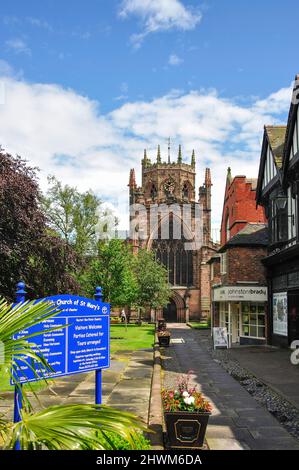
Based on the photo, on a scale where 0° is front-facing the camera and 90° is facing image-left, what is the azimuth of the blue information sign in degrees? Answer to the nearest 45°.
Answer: approximately 315°

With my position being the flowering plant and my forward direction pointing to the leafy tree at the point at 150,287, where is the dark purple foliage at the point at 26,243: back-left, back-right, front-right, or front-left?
front-left

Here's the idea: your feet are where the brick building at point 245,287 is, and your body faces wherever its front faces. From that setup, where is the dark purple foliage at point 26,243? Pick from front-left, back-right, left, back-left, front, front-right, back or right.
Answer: front-right

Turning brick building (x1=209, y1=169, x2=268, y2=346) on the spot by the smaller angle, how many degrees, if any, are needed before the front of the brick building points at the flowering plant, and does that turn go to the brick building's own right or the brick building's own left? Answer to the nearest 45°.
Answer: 0° — it already faces it

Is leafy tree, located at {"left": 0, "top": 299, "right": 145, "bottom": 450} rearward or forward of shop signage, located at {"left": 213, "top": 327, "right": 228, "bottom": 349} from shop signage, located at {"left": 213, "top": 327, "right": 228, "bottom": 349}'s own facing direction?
forward

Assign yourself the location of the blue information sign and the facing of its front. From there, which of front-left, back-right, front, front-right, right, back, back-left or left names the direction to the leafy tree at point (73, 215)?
back-left

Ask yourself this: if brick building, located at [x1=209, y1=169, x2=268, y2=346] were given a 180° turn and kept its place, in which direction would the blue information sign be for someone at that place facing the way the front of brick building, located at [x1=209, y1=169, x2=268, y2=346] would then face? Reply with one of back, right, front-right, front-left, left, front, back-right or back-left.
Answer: back

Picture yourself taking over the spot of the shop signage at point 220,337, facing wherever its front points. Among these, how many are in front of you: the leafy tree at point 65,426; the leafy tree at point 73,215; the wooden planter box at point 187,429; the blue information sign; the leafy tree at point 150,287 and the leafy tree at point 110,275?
3

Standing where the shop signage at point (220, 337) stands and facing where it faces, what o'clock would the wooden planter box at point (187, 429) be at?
The wooden planter box is roughly at 12 o'clock from the shop signage.

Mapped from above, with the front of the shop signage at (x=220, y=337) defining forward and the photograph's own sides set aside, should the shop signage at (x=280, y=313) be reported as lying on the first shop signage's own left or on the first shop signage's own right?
on the first shop signage's own left

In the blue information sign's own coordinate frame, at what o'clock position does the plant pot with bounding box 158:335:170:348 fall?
The plant pot is roughly at 8 o'clock from the blue information sign.

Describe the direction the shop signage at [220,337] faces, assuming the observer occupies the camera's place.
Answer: facing the viewer

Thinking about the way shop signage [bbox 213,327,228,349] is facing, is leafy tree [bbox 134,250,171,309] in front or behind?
behind

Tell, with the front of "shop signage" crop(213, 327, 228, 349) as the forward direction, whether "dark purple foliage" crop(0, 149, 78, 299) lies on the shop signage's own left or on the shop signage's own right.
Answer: on the shop signage's own right

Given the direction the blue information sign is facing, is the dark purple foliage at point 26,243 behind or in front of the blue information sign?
behind

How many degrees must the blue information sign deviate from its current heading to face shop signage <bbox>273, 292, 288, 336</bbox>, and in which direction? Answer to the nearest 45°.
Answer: approximately 90° to its left
